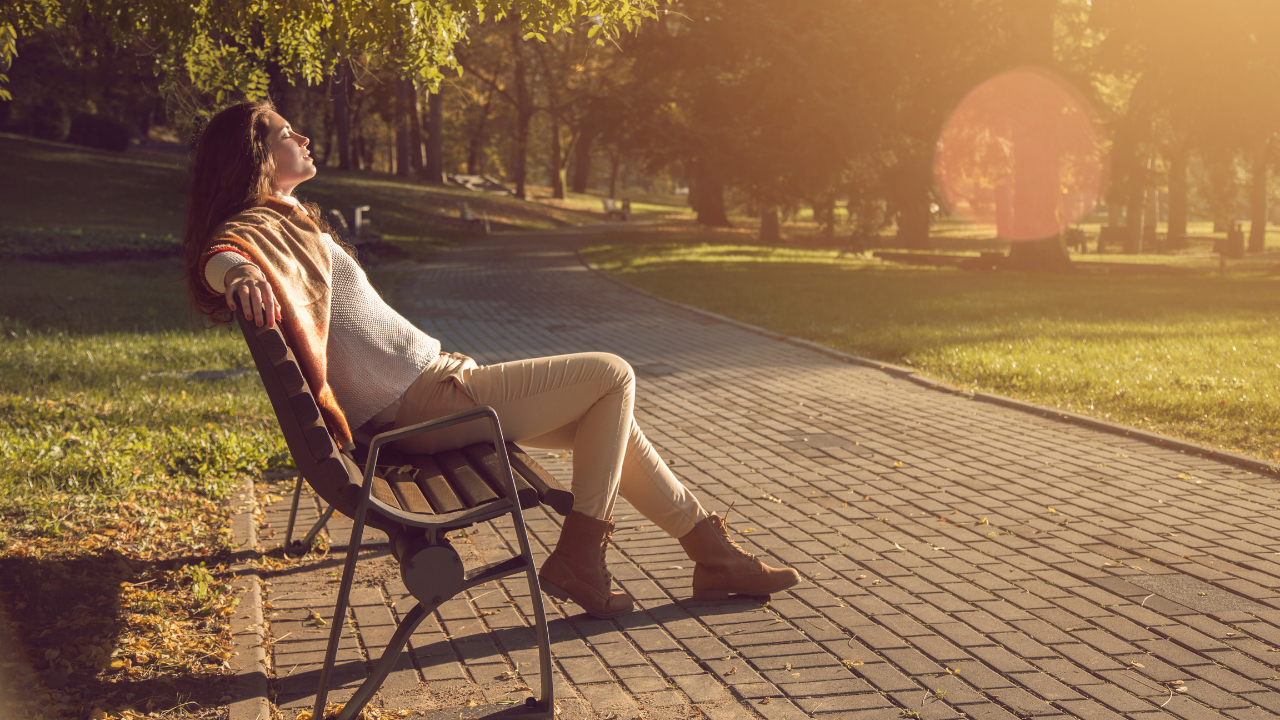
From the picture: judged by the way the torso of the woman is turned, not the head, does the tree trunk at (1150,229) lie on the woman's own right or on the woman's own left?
on the woman's own left

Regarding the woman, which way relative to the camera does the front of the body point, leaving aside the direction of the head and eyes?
to the viewer's right

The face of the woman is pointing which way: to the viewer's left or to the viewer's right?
to the viewer's right

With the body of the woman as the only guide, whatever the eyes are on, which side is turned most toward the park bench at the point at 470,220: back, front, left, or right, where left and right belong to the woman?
left

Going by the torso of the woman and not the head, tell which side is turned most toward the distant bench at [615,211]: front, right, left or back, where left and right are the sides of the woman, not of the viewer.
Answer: left

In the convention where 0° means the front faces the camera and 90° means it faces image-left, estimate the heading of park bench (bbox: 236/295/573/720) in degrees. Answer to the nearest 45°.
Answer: approximately 270°

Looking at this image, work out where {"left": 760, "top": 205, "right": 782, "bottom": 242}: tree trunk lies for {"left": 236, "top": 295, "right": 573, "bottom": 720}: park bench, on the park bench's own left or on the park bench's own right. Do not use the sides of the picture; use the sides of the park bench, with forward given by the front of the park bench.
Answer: on the park bench's own left

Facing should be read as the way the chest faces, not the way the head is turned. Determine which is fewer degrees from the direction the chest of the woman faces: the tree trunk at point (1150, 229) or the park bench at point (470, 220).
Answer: the tree trunk
